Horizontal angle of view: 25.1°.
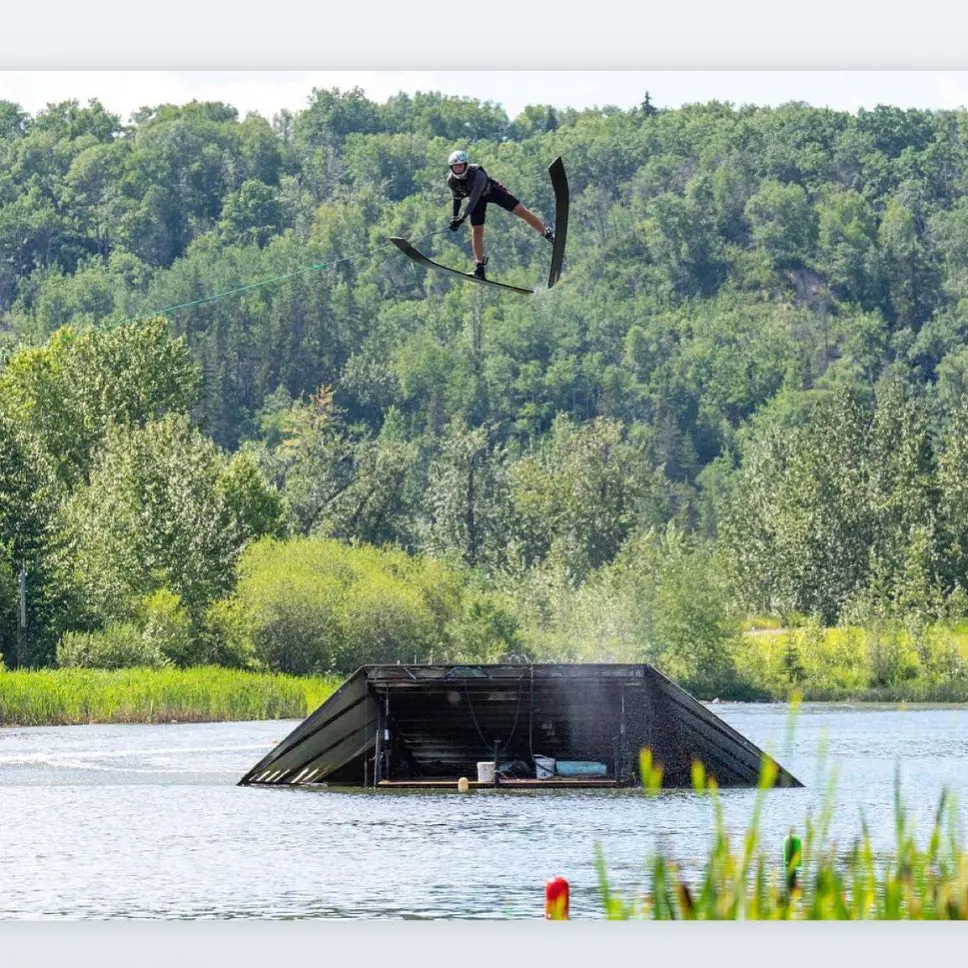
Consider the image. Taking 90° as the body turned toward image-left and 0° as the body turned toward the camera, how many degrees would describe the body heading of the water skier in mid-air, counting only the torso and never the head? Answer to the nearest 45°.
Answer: approximately 45°
